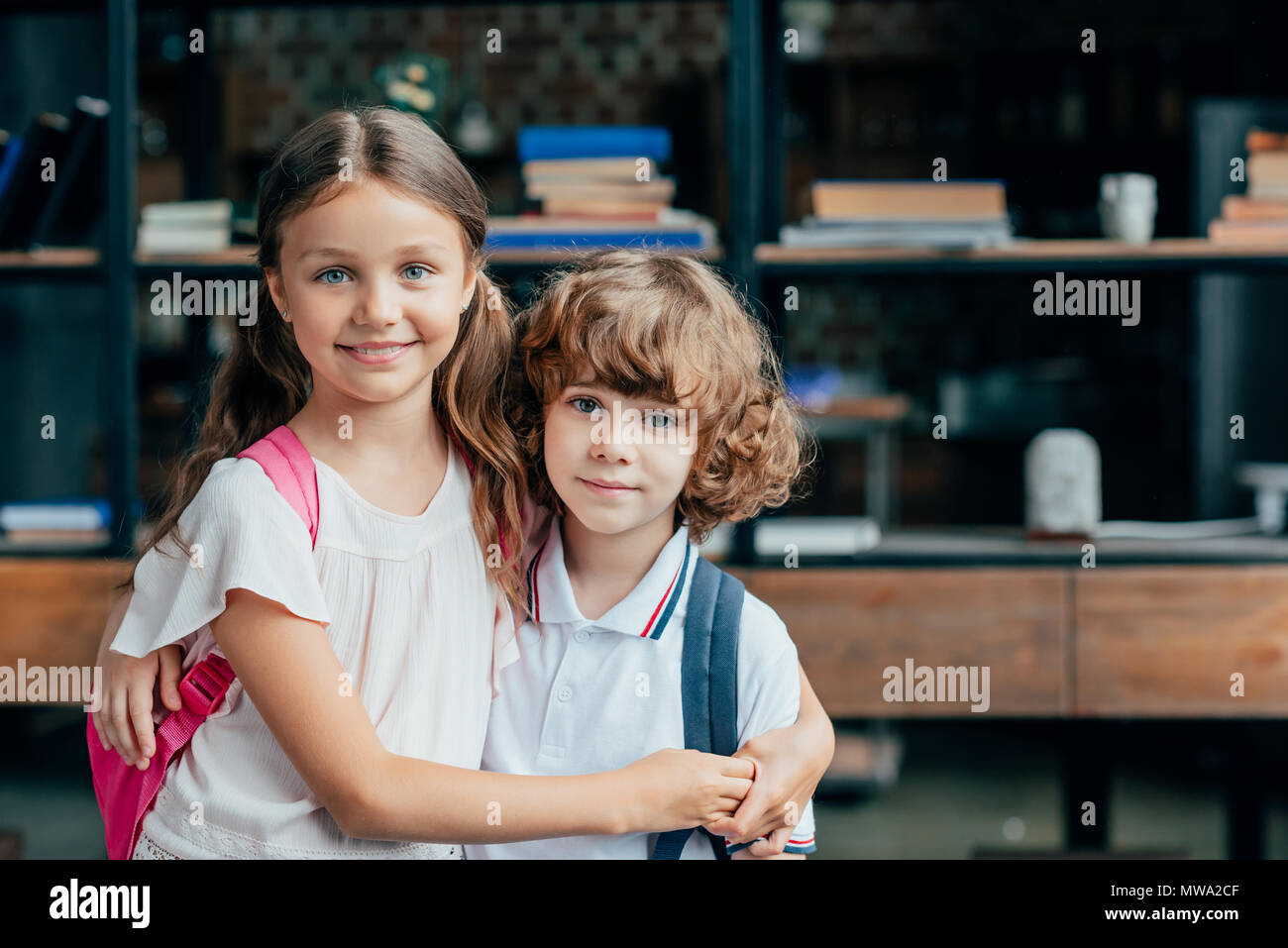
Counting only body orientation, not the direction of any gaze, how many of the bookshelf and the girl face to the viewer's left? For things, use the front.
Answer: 0

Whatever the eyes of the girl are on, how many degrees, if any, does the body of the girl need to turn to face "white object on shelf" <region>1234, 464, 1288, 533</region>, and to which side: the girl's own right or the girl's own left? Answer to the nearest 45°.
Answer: approximately 90° to the girl's own left

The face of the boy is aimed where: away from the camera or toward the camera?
toward the camera

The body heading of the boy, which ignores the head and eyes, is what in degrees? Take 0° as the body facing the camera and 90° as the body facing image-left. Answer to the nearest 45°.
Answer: approximately 45°

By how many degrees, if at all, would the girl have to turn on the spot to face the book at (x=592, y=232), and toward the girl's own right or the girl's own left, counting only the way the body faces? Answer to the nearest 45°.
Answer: approximately 135° to the girl's own left

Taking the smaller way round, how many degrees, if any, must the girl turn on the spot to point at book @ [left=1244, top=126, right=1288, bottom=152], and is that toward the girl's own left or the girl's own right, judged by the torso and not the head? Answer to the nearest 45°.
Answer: approximately 90° to the girl's own left

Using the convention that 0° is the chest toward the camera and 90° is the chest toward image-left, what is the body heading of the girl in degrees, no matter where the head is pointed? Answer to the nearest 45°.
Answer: approximately 315°

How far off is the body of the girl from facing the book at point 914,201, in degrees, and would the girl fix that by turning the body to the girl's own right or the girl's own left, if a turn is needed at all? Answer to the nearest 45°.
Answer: approximately 90° to the girl's own left

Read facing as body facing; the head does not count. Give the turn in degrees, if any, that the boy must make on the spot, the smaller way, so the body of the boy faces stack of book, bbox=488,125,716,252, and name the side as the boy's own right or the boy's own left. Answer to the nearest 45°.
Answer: approximately 135° to the boy's own right

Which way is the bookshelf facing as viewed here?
toward the camera

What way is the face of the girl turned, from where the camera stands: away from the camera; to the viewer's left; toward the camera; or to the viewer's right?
toward the camera
